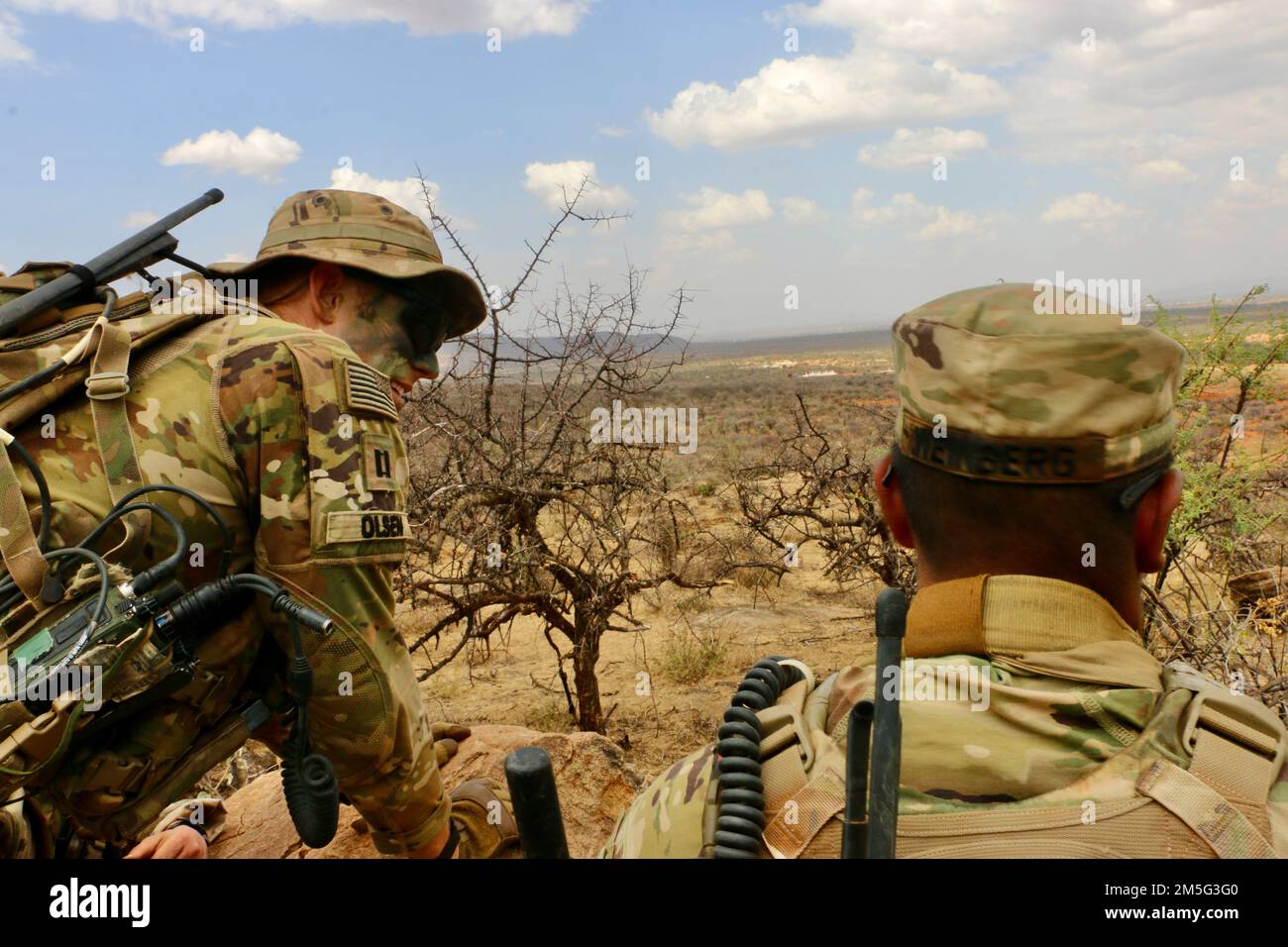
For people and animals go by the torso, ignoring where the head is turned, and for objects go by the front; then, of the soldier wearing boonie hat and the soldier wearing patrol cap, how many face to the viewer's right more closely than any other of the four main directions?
1

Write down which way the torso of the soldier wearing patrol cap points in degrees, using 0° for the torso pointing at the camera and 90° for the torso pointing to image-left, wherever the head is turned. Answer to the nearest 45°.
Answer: approximately 180°

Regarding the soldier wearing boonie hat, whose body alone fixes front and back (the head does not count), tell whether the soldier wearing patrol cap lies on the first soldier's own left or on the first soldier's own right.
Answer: on the first soldier's own right

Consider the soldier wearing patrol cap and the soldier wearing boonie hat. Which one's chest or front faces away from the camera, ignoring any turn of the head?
the soldier wearing patrol cap

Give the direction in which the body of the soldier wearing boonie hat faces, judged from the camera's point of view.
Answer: to the viewer's right

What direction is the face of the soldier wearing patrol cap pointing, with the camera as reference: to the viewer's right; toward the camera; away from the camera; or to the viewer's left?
away from the camera

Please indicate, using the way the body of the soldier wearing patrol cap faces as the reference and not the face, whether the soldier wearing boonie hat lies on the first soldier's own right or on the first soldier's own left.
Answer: on the first soldier's own left
